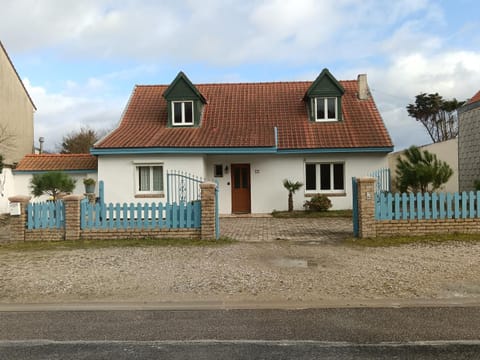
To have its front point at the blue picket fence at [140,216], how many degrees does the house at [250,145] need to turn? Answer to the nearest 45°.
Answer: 0° — it already faces it

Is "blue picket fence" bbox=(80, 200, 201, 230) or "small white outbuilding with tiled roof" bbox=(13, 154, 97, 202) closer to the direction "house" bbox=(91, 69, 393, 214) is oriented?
the blue picket fence

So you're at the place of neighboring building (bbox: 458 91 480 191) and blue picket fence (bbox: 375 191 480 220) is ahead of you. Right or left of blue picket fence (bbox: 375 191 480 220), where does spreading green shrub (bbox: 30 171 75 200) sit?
right

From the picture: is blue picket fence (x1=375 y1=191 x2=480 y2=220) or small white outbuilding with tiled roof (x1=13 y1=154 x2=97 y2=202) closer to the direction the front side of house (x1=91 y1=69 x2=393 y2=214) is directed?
the blue picket fence

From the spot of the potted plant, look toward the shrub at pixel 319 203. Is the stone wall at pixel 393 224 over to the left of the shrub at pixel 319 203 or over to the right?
right

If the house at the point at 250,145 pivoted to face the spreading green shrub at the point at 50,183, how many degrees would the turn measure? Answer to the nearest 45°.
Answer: approximately 45° to its right

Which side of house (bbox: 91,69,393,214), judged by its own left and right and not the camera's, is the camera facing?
front

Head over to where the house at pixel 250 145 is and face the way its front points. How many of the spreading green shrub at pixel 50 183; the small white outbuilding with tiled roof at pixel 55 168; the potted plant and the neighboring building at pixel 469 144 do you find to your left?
1

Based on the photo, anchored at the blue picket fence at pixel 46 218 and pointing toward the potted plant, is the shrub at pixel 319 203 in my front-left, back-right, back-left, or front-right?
front-right
